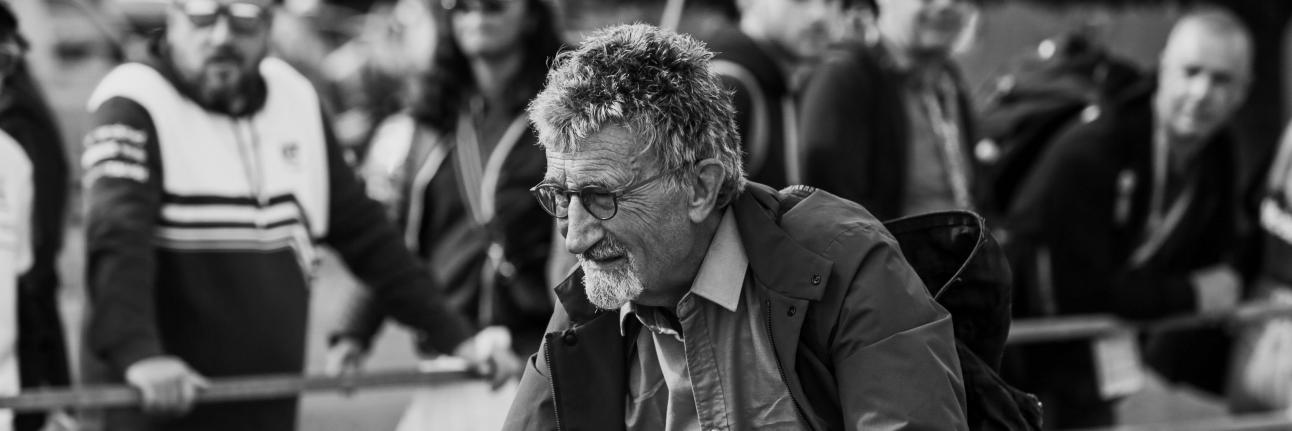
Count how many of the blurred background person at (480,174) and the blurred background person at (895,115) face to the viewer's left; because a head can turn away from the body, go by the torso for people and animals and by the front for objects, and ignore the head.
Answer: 0

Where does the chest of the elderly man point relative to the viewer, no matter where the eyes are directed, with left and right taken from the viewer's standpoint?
facing the viewer and to the left of the viewer

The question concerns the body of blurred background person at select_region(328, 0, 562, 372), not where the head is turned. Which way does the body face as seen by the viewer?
toward the camera

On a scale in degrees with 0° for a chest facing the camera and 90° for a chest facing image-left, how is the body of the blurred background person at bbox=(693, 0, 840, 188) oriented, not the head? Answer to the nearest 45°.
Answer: approximately 315°

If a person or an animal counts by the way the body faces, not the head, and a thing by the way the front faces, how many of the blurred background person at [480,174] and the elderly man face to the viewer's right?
0

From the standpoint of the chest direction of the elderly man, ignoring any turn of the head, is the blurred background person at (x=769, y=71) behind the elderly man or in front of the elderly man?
behind
